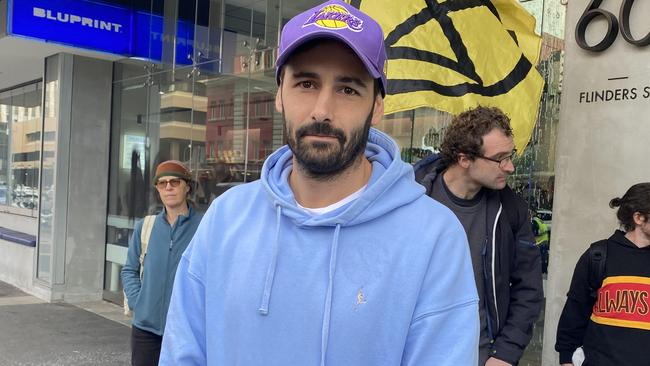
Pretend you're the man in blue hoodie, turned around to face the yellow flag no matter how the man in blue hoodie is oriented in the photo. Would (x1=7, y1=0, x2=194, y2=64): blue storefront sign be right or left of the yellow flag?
left

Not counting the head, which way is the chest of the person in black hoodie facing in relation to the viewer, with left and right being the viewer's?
facing the viewer and to the right of the viewer

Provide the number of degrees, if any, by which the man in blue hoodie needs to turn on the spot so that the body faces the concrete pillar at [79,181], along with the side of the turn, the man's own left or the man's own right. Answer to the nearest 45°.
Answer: approximately 135° to the man's own right

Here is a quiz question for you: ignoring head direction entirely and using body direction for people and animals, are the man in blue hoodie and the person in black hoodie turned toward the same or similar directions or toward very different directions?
same or similar directions

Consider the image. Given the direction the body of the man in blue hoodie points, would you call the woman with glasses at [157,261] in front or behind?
behind

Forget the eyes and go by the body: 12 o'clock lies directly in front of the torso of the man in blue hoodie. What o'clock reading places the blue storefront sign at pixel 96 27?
The blue storefront sign is roughly at 5 o'clock from the man in blue hoodie.

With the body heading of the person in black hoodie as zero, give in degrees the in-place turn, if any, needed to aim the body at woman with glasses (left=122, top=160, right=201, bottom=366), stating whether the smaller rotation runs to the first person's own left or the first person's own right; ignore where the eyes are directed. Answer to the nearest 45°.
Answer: approximately 135° to the first person's own right

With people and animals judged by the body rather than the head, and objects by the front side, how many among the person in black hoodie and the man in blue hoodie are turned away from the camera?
0

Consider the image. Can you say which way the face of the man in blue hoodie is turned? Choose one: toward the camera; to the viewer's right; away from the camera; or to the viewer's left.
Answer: toward the camera

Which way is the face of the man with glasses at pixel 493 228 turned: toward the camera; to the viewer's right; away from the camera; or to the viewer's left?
to the viewer's right

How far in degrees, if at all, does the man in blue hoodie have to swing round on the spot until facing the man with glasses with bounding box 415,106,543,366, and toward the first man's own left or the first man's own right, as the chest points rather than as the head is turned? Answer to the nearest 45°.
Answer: approximately 135° to the first man's own left

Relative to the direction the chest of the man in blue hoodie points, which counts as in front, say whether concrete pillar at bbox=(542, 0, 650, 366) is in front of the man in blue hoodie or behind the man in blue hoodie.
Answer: behind

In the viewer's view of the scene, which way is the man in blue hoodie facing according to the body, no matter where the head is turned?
toward the camera
